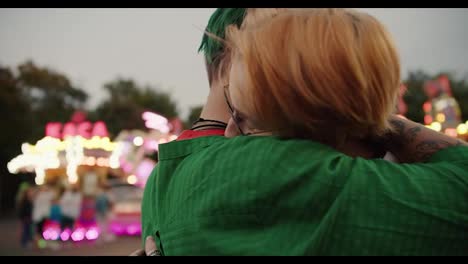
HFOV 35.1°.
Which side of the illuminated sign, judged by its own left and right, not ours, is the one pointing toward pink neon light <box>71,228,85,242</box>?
front

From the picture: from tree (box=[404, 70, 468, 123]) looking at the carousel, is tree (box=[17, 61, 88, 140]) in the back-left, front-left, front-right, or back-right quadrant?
front-right

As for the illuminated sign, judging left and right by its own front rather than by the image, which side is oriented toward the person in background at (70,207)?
front

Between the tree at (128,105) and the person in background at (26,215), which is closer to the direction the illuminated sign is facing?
the person in background

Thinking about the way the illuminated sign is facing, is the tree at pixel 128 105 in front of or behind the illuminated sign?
behind

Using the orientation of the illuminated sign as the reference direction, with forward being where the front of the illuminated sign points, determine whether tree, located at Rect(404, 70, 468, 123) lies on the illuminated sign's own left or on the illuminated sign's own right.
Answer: on the illuminated sign's own left

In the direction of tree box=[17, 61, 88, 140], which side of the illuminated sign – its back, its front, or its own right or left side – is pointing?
back

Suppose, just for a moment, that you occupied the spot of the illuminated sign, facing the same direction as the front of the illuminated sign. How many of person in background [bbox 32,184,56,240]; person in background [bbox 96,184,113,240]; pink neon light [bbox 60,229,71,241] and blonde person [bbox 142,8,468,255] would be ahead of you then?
4

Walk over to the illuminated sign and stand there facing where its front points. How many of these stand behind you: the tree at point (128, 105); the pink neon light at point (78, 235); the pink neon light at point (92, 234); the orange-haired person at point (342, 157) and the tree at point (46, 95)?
2

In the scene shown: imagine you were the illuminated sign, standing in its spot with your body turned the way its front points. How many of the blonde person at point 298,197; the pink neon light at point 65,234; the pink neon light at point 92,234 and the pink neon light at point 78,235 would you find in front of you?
4

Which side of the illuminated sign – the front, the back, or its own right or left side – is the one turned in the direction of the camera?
front

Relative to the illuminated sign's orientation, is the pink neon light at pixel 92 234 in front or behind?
in front

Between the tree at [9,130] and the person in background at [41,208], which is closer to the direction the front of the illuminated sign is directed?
the person in background

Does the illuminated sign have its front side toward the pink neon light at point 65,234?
yes
